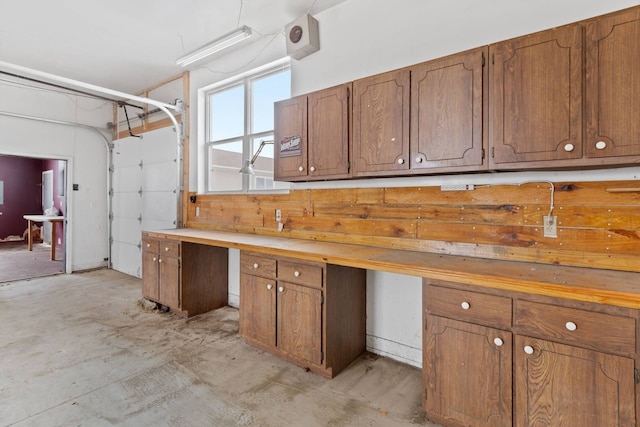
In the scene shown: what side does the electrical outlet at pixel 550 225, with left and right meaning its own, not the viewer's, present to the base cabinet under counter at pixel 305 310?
right

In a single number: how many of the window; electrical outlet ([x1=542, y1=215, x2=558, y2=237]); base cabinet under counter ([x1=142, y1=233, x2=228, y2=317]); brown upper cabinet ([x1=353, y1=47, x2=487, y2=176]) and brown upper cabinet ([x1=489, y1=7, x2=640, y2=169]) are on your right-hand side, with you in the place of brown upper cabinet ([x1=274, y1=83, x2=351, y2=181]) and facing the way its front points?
2

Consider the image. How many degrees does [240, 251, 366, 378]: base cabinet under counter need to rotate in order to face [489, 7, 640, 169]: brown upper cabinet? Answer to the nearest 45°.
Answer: approximately 90° to its left

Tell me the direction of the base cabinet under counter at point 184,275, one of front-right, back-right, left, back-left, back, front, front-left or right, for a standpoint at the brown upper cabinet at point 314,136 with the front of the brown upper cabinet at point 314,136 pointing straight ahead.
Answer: right

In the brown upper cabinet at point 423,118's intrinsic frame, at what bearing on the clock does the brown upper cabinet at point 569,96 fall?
the brown upper cabinet at point 569,96 is roughly at 8 o'clock from the brown upper cabinet at point 423,118.

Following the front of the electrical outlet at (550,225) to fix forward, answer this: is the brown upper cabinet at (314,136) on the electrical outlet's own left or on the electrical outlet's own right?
on the electrical outlet's own right

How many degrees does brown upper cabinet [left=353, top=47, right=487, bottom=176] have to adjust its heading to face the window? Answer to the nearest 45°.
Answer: approximately 90° to its right

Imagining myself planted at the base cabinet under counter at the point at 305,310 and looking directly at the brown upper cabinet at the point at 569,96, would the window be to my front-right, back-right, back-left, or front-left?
back-left

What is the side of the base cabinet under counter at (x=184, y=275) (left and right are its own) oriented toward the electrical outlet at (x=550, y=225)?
left

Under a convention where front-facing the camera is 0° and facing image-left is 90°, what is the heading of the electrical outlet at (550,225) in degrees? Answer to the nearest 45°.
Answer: approximately 0°

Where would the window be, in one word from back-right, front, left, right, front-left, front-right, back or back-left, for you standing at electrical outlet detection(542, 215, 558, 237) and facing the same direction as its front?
right

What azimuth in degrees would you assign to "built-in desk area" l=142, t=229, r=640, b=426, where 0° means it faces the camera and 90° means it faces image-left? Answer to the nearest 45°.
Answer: approximately 45°

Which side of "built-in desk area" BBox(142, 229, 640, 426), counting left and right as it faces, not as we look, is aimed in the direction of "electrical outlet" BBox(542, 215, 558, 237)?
left
